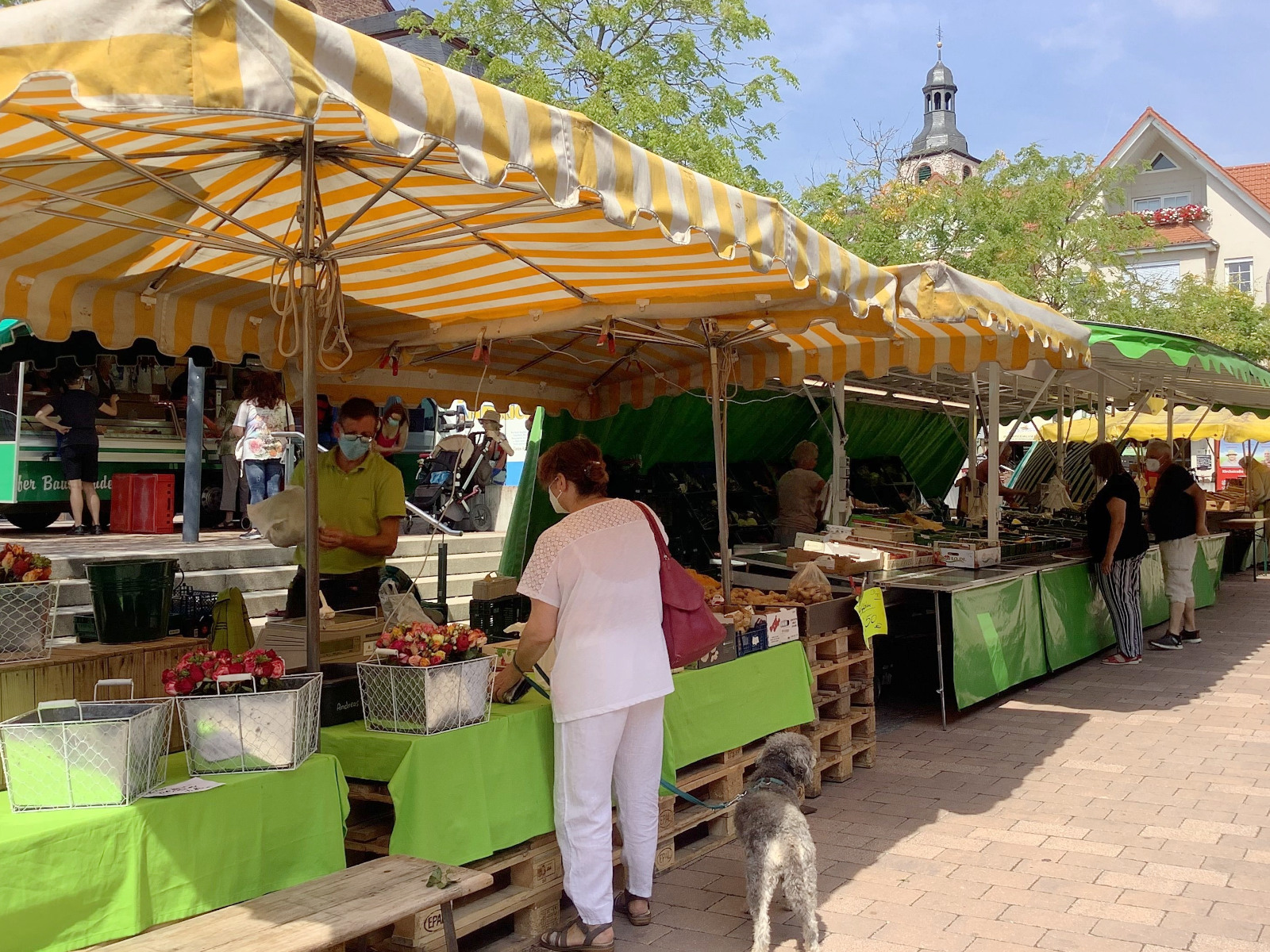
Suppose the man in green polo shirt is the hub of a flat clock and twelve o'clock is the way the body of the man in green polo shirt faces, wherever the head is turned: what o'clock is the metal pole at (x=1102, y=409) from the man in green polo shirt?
The metal pole is roughly at 8 o'clock from the man in green polo shirt.

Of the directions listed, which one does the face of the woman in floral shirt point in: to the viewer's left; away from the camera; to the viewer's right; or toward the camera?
away from the camera

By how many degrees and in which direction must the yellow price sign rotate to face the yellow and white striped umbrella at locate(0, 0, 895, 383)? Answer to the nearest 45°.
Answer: approximately 45° to its right

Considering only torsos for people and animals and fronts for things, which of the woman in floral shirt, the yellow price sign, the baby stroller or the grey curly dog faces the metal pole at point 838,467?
the grey curly dog

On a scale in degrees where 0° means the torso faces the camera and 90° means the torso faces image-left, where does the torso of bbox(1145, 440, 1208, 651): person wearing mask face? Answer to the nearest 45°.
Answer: approximately 90°

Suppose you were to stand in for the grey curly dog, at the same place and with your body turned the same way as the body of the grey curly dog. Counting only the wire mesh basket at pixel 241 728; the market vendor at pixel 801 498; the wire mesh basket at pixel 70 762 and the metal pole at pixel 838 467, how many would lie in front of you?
2

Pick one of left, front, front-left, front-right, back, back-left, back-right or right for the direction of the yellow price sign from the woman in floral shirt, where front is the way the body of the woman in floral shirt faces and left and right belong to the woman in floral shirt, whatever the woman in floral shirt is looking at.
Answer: back-right

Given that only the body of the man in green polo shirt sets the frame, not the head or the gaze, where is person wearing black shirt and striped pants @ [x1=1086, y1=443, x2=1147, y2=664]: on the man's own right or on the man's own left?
on the man's own left

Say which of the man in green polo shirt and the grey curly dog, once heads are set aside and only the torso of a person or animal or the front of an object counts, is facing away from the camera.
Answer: the grey curly dog

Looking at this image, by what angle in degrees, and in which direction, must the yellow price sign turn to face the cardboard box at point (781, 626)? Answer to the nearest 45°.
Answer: approximately 45° to its right

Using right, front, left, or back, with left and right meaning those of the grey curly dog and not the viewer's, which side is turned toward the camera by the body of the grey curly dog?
back

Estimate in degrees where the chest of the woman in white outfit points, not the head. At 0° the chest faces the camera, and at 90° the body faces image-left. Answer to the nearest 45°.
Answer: approximately 135°
